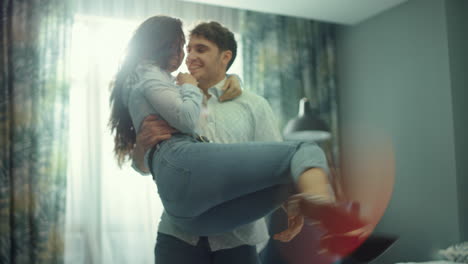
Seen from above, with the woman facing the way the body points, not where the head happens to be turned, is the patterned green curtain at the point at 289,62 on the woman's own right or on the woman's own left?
on the woman's own left

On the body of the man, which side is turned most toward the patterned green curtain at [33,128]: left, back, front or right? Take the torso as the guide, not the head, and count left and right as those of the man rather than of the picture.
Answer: right

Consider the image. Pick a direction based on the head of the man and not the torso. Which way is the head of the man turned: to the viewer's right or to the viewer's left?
to the viewer's left

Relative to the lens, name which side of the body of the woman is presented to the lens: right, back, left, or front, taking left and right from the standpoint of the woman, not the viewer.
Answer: right
